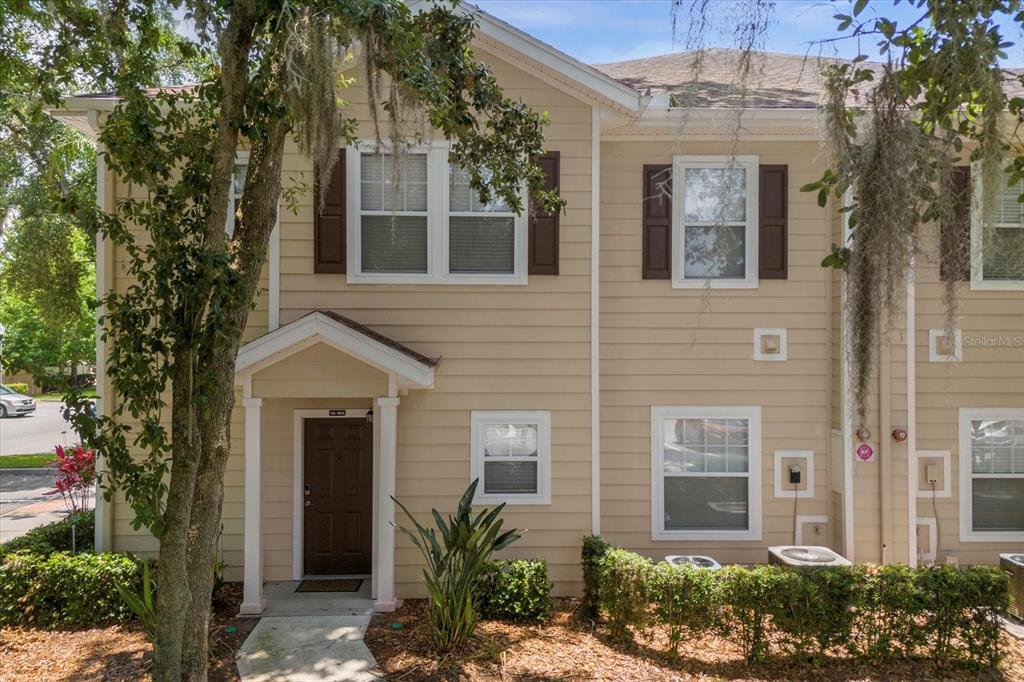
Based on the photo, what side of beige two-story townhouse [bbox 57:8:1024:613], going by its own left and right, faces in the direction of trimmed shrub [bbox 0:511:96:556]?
right

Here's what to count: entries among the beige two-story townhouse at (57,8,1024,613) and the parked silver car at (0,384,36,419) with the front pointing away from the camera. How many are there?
0

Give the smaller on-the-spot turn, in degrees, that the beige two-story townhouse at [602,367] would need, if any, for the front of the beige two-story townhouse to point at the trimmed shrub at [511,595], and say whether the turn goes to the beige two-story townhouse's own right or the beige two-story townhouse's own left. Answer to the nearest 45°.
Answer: approximately 45° to the beige two-story townhouse's own right

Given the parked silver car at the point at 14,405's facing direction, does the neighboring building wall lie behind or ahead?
ahead

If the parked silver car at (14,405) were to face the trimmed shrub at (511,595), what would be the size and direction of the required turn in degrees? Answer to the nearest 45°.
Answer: approximately 45° to its right

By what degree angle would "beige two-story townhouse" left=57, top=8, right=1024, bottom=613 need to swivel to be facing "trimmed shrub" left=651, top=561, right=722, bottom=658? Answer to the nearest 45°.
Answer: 0° — it already faces it

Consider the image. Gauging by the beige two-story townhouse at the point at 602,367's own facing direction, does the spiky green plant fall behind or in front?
in front

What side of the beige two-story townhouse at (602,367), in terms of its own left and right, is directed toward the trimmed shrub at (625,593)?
front

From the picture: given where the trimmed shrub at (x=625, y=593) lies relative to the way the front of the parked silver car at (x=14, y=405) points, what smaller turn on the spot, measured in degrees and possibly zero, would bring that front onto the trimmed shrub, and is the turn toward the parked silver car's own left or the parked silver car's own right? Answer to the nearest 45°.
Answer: approximately 45° to the parked silver car's own right
